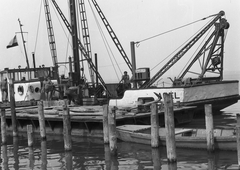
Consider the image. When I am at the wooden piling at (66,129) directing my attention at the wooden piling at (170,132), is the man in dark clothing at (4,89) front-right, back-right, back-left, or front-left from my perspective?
back-left

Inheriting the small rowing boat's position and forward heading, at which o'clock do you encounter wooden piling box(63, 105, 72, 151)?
The wooden piling is roughly at 12 o'clock from the small rowing boat.

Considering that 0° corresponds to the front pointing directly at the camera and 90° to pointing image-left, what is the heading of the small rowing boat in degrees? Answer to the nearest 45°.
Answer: approximately 90°

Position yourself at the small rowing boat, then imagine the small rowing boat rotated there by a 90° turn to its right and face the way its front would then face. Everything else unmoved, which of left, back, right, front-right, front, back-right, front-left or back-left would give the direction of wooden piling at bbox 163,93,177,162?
back

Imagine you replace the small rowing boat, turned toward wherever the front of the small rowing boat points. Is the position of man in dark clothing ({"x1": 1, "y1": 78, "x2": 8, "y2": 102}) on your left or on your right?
on your right

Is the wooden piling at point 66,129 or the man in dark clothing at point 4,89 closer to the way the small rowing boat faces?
the wooden piling

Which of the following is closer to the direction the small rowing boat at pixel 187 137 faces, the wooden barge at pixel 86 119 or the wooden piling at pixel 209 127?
the wooden barge
